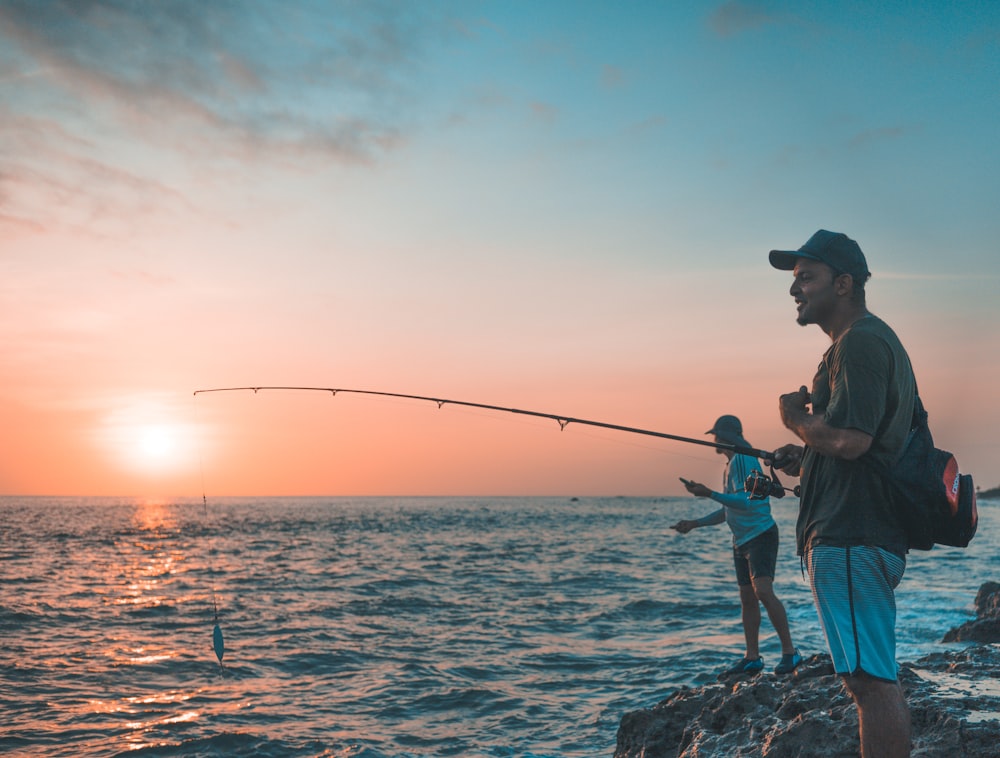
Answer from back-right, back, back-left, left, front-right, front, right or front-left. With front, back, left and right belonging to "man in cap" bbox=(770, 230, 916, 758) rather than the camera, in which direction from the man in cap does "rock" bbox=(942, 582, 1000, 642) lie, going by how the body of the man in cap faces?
right

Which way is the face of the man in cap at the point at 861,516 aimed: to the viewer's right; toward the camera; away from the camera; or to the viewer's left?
to the viewer's left

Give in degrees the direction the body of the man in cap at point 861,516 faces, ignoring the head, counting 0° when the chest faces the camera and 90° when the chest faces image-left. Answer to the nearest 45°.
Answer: approximately 90°
